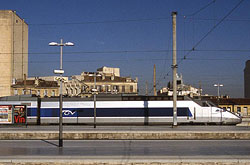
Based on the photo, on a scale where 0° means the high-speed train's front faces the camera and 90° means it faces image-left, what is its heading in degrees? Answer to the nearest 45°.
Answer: approximately 270°
